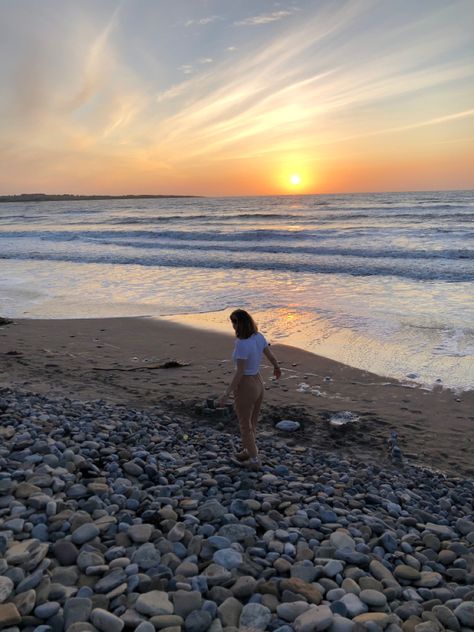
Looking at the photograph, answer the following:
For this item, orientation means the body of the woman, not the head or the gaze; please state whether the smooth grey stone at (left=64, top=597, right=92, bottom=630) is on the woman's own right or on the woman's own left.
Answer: on the woman's own left

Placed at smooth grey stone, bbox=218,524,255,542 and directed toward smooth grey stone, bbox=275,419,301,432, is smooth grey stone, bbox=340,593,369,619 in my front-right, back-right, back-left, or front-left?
back-right

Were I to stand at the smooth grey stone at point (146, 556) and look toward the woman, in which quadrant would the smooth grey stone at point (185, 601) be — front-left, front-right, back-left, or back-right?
back-right

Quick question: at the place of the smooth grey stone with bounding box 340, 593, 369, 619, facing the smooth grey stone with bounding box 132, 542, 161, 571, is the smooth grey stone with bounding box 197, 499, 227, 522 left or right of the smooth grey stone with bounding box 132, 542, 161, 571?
right

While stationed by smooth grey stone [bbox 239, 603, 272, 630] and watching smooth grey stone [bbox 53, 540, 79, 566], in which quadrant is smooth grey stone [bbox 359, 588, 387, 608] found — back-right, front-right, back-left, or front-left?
back-right
